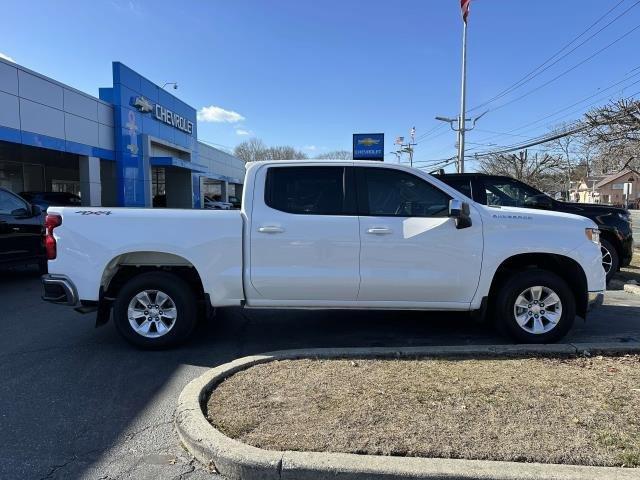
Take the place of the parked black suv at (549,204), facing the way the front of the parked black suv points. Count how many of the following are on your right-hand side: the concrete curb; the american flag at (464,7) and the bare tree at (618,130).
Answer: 1

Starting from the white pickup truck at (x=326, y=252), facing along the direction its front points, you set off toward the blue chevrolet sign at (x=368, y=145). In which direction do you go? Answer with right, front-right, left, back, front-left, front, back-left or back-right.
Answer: left

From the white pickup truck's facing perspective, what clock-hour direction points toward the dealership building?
The dealership building is roughly at 8 o'clock from the white pickup truck.

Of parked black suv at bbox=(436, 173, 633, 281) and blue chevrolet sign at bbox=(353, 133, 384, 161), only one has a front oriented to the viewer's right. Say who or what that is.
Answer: the parked black suv

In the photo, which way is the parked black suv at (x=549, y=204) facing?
to the viewer's right

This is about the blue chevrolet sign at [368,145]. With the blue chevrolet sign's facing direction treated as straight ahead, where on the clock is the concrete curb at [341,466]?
The concrete curb is roughly at 12 o'clock from the blue chevrolet sign.

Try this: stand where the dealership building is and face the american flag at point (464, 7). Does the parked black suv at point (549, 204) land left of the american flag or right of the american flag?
right

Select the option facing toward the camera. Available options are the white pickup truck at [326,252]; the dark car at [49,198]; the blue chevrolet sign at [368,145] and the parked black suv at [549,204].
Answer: the blue chevrolet sign

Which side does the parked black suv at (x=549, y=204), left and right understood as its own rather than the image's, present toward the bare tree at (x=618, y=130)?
left

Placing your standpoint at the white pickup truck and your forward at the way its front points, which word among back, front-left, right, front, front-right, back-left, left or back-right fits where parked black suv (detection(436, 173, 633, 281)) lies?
front-left

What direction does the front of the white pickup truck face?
to the viewer's right
